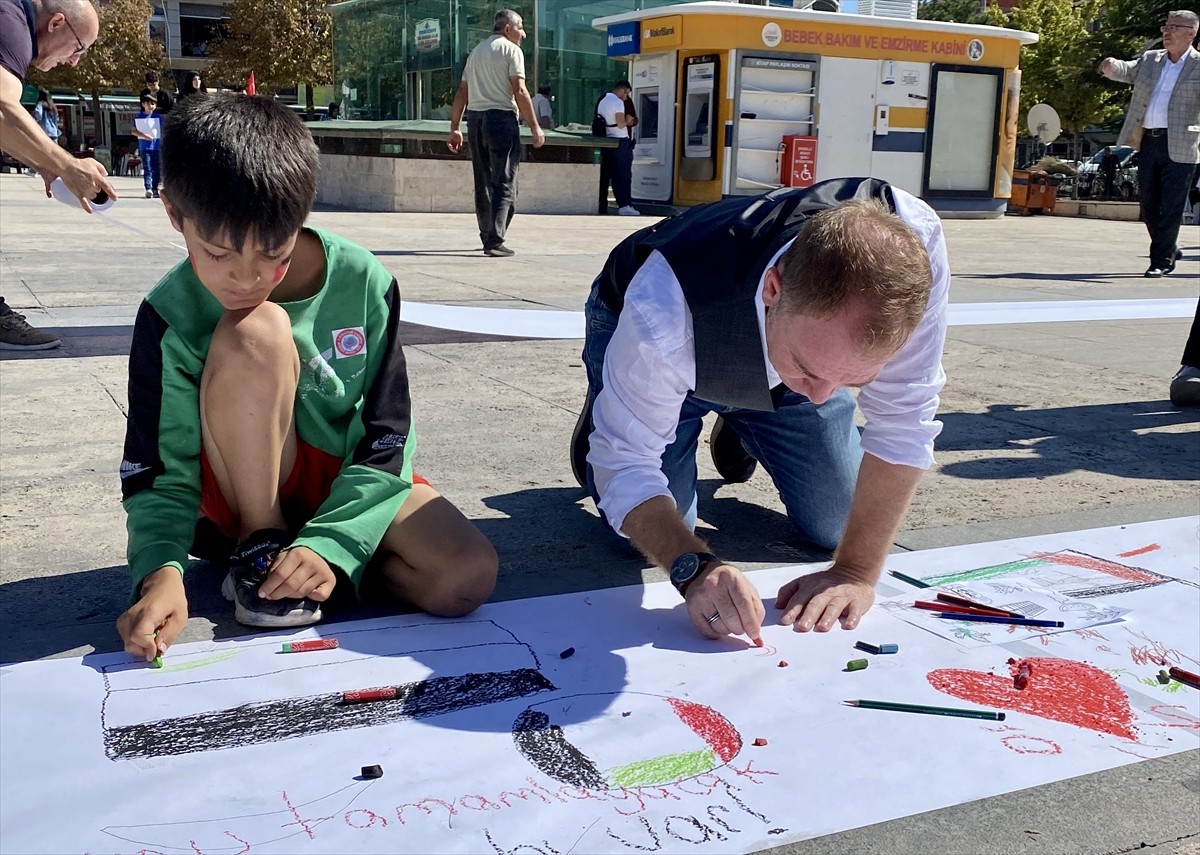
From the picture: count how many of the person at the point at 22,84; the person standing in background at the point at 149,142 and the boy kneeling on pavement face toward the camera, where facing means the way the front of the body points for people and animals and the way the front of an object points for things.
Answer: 2

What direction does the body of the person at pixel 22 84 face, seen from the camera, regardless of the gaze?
to the viewer's right

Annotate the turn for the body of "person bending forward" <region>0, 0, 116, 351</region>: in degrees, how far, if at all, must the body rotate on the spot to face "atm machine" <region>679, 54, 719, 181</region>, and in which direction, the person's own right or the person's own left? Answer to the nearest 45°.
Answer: approximately 45° to the person's own left

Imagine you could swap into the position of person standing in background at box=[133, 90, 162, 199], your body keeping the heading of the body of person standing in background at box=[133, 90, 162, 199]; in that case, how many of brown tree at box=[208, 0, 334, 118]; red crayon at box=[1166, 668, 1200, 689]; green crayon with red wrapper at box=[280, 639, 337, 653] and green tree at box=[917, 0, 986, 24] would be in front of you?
2

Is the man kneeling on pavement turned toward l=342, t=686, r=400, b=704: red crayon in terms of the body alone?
no

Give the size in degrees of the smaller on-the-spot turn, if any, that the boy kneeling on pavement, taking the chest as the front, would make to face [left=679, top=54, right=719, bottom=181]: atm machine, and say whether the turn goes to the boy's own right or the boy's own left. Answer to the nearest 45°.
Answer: approximately 180°

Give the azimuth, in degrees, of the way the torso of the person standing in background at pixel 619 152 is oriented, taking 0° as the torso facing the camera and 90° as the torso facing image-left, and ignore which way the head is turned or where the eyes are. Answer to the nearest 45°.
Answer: approximately 270°

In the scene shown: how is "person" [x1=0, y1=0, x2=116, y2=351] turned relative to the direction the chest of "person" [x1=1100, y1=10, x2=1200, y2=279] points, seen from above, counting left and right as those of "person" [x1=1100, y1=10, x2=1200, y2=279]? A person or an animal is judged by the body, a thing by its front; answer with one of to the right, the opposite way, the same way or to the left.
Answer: the opposite way

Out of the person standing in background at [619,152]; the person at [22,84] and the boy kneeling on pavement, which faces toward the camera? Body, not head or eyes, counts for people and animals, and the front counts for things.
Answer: the boy kneeling on pavement

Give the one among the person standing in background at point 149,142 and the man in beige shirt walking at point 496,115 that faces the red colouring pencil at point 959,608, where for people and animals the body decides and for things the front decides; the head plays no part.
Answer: the person standing in background

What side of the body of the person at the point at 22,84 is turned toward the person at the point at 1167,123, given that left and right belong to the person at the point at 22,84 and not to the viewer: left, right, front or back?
front

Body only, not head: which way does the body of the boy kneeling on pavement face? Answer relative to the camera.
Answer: toward the camera

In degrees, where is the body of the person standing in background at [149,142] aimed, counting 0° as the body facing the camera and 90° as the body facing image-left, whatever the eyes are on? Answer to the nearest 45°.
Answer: approximately 0°

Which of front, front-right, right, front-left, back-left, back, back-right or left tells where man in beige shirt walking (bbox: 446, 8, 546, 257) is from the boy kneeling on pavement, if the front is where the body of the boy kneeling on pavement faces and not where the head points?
back

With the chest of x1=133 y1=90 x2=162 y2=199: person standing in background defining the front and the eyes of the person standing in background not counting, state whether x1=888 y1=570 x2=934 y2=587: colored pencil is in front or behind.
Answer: in front

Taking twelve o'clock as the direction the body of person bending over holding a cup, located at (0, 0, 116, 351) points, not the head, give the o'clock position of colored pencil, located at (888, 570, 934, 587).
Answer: The colored pencil is roughly at 2 o'clock from the person bending over holding a cup.

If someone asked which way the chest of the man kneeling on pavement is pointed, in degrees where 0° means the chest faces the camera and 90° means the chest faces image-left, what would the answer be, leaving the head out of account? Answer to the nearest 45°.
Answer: approximately 315°
